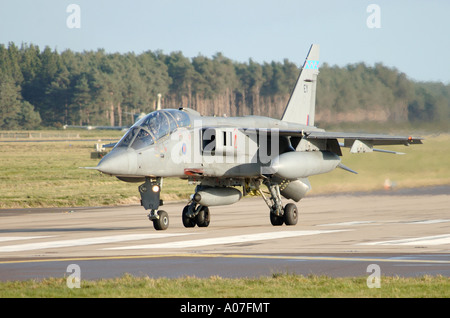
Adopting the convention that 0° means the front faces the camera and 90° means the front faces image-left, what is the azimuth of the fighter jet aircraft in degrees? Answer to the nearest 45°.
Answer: approximately 45°
